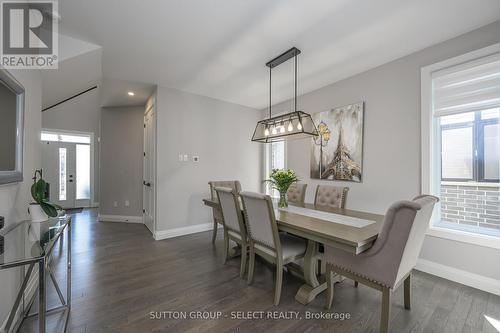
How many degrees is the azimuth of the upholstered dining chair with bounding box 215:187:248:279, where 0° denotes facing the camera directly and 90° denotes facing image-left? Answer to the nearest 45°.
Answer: approximately 225°

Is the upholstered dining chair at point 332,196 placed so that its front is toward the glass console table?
yes

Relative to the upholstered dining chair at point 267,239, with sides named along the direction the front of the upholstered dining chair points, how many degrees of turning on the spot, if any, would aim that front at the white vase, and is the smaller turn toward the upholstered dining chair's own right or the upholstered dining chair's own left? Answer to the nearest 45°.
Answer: approximately 135° to the upholstered dining chair's own left

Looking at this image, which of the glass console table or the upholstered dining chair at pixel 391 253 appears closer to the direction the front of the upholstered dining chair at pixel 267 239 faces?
the upholstered dining chair

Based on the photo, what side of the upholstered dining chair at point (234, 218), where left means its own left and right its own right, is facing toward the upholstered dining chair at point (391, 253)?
right

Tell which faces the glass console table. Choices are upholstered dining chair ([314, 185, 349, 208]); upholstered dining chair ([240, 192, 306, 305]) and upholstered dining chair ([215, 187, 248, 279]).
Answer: upholstered dining chair ([314, 185, 349, 208])

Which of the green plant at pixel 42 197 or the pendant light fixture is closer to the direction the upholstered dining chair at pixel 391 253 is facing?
the pendant light fixture

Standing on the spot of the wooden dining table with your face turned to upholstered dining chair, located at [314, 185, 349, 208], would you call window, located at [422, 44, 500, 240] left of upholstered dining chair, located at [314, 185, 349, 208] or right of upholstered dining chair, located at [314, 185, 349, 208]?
right

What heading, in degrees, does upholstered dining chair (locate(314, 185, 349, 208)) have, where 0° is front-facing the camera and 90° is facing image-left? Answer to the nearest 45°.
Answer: approximately 45°

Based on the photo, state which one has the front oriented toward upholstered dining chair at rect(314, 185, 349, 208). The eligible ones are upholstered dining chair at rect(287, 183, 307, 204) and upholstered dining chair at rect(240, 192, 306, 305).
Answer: upholstered dining chair at rect(240, 192, 306, 305)

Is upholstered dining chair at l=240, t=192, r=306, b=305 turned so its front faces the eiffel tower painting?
yes

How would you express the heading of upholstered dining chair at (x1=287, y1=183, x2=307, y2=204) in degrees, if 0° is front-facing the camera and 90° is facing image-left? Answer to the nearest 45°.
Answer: approximately 45°

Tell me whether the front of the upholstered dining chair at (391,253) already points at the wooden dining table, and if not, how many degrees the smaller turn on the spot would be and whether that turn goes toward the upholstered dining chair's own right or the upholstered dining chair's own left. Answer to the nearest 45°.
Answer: approximately 45° to the upholstered dining chair's own left
